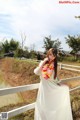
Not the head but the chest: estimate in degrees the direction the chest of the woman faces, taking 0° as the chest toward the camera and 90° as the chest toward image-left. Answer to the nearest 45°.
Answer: approximately 0°

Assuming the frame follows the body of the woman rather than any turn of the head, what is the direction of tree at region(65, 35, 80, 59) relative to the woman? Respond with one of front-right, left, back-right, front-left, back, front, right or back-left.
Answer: back
